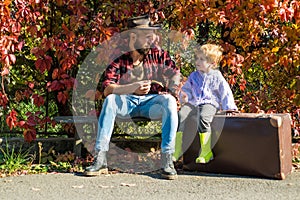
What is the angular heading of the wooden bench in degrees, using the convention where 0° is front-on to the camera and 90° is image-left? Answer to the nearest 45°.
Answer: approximately 0°

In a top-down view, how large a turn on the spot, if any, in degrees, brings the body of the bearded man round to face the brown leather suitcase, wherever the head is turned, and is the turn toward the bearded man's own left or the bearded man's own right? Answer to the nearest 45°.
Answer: approximately 90° to the bearded man's own left

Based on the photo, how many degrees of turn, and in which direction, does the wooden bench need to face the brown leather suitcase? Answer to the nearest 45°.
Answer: approximately 45° to its left

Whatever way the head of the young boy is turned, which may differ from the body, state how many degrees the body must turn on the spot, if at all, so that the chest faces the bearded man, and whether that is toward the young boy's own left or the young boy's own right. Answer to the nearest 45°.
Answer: approximately 45° to the young boy's own right

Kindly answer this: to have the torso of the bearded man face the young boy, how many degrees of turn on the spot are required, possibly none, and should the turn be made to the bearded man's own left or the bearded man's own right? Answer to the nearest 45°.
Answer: approximately 90° to the bearded man's own left
